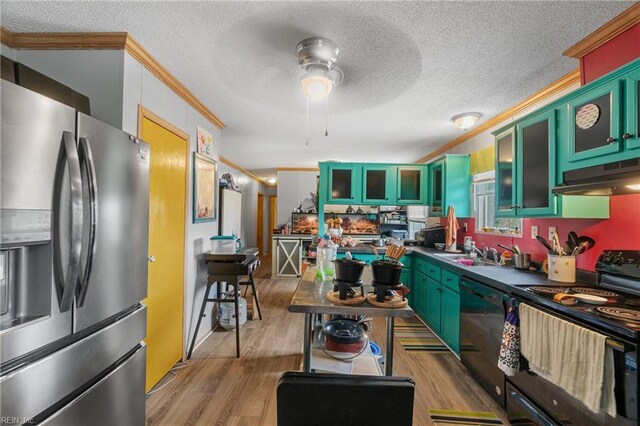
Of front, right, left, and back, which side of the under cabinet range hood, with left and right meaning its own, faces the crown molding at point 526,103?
right

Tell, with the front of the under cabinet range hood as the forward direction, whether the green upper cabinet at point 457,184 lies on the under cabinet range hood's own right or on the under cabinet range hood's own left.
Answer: on the under cabinet range hood's own right

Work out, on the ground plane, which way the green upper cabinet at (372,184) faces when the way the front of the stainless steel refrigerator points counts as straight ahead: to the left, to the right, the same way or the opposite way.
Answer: to the right

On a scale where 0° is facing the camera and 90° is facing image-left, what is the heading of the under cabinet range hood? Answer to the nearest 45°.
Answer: approximately 45°

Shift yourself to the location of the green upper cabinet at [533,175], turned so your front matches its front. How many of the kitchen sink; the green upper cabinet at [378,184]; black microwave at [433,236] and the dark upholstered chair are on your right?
3

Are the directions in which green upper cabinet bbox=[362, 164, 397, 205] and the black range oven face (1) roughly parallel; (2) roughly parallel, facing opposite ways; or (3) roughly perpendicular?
roughly perpendicular

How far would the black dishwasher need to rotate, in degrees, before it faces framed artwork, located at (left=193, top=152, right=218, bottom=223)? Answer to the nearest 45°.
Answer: approximately 45° to its right

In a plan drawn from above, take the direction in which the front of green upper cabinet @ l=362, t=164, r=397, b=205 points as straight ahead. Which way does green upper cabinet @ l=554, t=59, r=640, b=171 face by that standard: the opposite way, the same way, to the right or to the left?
to the right

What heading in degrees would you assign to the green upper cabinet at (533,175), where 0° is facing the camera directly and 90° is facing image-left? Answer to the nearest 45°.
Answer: approximately 45°
